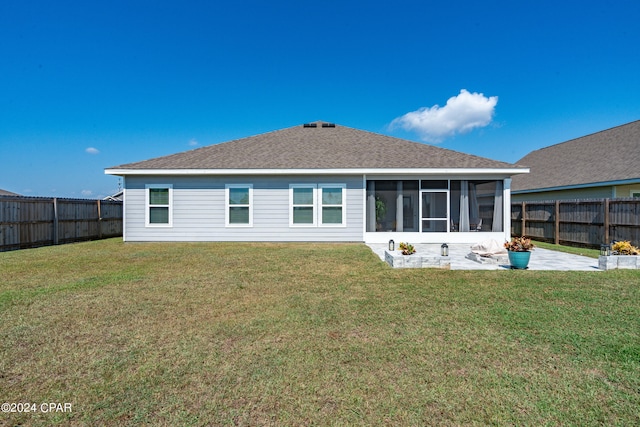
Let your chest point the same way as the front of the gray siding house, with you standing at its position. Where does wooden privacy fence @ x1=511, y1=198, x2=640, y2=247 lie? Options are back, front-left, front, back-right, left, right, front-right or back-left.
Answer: right

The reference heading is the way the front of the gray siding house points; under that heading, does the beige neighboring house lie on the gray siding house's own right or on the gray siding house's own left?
on the gray siding house's own right

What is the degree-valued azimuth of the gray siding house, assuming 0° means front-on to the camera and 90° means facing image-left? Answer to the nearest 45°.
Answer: approximately 180°

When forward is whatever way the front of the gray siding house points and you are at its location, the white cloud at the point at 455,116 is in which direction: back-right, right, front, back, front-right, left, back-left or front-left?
front-right

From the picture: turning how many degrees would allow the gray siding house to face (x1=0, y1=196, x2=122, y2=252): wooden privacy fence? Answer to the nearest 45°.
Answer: approximately 90° to its left

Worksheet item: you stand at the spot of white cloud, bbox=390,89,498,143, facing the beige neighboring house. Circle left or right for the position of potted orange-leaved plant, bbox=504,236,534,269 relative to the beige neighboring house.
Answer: right

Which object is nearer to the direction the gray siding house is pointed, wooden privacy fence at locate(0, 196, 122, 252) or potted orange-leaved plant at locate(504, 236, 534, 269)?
the wooden privacy fence

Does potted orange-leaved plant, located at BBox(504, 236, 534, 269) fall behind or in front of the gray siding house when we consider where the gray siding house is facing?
behind

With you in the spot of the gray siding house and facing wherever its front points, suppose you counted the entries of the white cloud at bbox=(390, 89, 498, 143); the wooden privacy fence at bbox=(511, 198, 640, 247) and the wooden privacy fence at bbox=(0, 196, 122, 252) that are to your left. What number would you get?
1

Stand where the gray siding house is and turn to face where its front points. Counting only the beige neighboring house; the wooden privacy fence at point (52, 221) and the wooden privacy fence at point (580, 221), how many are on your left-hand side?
1
